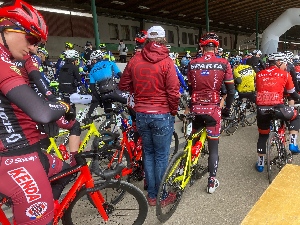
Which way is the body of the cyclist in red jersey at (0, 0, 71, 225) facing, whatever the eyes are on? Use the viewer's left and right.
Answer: facing to the right of the viewer

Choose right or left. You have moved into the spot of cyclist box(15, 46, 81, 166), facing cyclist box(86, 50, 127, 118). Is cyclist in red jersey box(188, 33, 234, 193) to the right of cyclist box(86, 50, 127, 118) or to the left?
right

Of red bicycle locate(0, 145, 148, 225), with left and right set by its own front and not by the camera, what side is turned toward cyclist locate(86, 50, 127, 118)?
left

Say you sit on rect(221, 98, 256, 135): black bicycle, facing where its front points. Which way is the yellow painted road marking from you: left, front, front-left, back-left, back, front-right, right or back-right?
back-right

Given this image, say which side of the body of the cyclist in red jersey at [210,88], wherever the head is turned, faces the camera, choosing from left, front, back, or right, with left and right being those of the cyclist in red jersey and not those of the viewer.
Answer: back

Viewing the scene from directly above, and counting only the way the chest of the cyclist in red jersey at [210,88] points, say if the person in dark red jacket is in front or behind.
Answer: behind

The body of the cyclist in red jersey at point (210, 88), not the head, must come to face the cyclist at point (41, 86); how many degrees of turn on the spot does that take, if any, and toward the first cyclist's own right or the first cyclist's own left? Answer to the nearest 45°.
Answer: approximately 135° to the first cyclist's own left

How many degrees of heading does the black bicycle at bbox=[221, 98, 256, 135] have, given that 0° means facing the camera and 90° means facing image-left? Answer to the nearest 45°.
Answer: approximately 225°

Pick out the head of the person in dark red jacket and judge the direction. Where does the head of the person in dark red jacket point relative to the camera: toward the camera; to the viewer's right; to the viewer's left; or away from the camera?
away from the camera

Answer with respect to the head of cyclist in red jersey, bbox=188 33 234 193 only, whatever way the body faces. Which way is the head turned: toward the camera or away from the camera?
away from the camera

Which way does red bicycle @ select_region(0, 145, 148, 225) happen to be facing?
to the viewer's right

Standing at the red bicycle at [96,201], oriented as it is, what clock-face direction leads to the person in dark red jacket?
The person in dark red jacket is roughly at 11 o'clock from the red bicycle.

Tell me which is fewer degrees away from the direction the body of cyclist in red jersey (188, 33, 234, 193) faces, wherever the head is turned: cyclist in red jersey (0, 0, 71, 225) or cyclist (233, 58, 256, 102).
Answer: the cyclist
